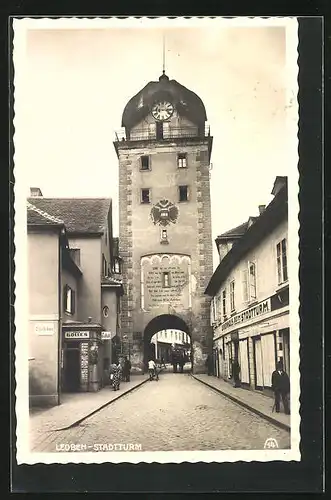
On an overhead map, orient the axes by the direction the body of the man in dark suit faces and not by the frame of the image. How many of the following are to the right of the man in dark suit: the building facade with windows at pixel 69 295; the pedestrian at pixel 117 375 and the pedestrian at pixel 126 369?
3

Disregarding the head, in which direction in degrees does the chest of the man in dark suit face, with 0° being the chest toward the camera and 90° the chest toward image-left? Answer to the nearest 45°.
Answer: approximately 0°

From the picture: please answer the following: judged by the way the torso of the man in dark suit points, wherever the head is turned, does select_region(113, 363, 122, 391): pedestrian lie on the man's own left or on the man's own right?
on the man's own right
